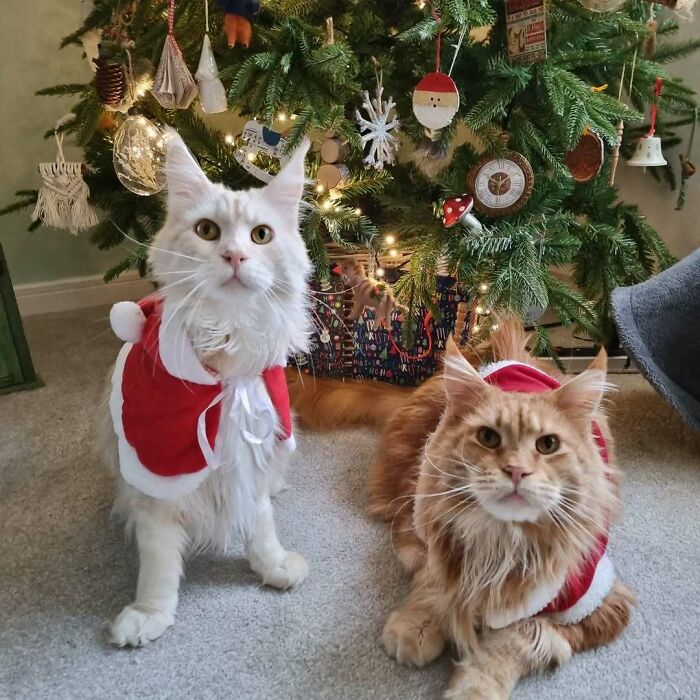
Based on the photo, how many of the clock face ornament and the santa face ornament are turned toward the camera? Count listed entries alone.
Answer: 2

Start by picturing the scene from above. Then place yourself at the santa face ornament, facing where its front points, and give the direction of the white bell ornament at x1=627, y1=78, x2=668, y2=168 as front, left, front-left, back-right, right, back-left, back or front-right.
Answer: back-left

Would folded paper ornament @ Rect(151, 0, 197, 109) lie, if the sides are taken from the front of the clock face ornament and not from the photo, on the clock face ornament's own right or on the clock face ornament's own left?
on the clock face ornament's own right

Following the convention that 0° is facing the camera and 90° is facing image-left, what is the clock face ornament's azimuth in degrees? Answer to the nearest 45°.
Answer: approximately 0°

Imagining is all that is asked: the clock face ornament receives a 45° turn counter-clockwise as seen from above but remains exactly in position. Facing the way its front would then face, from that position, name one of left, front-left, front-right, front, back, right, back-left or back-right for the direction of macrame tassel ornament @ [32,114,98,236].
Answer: back-right

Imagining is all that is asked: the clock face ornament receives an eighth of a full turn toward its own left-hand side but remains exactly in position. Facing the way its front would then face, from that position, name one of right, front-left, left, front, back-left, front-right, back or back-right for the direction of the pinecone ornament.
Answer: back-right

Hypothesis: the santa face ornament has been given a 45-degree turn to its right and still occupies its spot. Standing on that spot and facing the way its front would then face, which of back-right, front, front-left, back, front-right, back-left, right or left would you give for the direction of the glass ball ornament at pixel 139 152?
front-right

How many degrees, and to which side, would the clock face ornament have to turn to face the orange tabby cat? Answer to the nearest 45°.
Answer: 0° — it already faces it

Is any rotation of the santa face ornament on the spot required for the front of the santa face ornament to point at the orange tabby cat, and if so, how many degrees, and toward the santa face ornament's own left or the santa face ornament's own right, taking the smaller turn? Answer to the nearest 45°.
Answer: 0° — it already faces it
